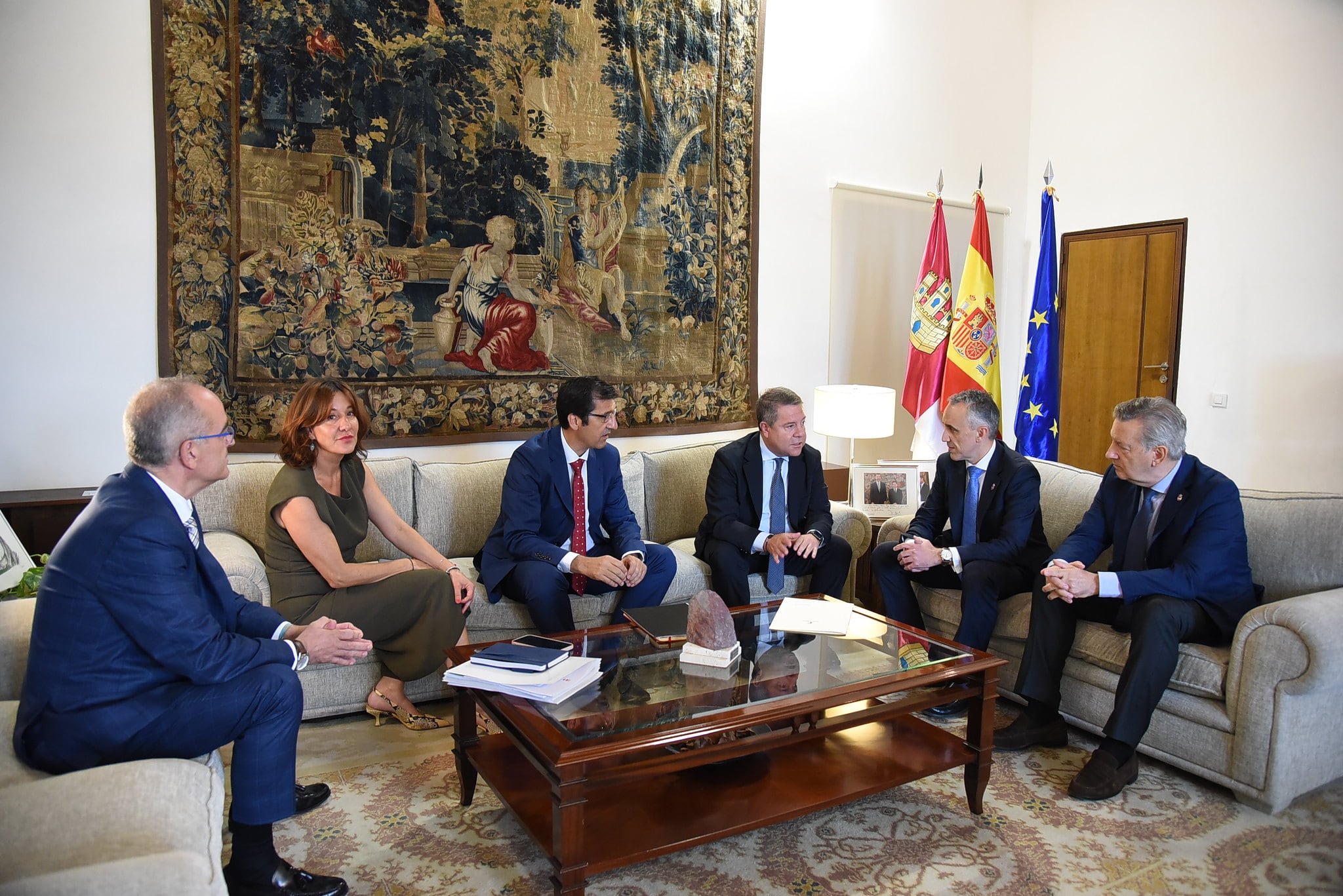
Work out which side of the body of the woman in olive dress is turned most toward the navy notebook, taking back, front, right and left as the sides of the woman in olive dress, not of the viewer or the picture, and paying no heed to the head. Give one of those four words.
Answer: front

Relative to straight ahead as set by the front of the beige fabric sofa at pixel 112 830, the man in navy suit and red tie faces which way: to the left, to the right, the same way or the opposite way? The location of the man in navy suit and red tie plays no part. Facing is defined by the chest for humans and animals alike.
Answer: to the right

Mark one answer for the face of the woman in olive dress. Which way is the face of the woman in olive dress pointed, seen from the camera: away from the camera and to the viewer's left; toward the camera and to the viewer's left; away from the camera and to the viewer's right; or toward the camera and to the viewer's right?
toward the camera and to the viewer's right

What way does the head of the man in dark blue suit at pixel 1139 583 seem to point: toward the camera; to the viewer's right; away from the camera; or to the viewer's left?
to the viewer's left

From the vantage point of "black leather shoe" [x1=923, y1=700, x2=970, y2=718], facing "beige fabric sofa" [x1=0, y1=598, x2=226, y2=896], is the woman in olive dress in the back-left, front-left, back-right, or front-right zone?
front-right

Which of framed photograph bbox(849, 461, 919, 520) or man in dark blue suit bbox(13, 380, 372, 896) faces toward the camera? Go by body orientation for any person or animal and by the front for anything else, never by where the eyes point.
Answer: the framed photograph

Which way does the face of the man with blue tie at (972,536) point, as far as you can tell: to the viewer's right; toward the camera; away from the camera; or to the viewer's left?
to the viewer's left

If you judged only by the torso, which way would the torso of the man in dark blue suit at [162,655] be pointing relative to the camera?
to the viewer's right

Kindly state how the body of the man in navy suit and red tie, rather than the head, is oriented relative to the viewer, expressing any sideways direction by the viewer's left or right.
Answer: facing the viewer and to the right of the viewer

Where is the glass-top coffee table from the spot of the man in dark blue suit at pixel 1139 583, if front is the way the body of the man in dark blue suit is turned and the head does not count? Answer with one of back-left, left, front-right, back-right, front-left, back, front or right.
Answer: front

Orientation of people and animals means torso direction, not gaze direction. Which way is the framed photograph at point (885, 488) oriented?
toward the camera

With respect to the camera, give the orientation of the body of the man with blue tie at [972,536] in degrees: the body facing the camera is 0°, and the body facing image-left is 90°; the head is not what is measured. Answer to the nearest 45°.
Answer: approximately 45°

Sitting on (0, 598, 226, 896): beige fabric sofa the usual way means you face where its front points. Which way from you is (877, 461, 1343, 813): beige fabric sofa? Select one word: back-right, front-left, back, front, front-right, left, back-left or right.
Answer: front
